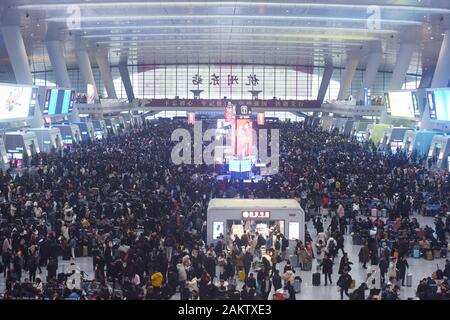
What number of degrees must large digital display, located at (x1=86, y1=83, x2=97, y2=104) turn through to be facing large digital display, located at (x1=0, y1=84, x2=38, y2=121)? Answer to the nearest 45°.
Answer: approximately 45° to its right

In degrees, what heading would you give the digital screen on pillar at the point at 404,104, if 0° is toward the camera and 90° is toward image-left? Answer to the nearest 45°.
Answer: approximately 45°

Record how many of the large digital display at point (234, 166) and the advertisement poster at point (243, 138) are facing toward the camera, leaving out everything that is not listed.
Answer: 2

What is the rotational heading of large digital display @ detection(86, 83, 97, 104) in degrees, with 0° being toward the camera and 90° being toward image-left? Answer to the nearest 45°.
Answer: approximately 315°

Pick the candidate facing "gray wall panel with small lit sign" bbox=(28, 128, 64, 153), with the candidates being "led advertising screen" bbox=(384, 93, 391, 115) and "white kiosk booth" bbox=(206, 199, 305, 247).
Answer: the led advertising screen

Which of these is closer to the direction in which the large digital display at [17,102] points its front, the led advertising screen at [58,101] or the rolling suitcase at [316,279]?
the rolling suitcase

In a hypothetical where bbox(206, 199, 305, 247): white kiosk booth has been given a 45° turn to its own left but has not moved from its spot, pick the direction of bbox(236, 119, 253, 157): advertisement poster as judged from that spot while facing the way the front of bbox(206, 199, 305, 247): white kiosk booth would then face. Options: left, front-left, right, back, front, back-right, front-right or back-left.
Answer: back-left

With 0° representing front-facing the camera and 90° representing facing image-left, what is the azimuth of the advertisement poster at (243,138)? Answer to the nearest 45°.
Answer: approximately 0°

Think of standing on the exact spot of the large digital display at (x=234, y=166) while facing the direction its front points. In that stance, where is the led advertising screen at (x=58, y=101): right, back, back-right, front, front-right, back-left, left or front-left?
back-right

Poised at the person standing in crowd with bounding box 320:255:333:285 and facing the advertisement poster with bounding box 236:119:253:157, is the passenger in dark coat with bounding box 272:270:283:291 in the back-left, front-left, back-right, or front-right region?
back-left

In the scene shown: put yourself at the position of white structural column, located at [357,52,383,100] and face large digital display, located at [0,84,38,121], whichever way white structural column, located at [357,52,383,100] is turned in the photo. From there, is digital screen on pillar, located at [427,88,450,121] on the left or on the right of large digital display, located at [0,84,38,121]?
left

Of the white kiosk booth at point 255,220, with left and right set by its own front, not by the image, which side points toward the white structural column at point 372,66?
back

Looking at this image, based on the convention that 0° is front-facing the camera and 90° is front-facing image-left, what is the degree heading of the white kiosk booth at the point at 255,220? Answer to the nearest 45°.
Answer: approximately 0°
